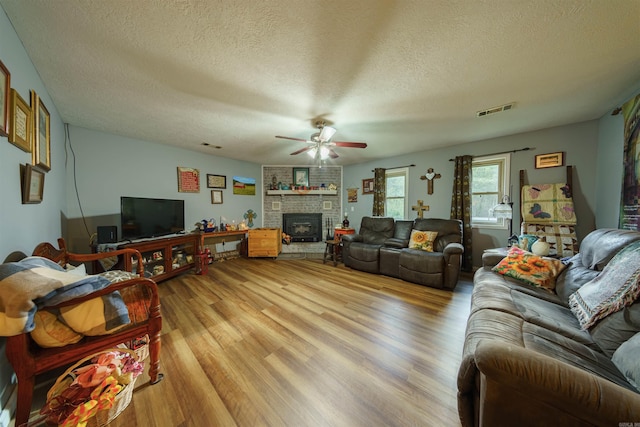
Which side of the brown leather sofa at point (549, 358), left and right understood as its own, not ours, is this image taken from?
left

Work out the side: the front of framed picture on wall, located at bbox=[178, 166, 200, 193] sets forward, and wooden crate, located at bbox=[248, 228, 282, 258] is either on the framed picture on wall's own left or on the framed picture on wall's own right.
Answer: on the framed picture on wall's own left

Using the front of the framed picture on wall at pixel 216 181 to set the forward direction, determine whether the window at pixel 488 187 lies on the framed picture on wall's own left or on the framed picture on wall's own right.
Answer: on the framed picture on wall's own left

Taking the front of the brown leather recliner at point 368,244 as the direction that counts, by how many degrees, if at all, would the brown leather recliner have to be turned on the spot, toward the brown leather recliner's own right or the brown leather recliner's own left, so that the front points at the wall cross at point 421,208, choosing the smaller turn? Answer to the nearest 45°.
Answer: approximately 180°

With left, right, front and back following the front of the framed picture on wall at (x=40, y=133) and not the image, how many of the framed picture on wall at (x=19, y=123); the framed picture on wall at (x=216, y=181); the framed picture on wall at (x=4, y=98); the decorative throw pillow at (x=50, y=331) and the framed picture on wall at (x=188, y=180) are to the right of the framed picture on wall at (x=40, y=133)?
3

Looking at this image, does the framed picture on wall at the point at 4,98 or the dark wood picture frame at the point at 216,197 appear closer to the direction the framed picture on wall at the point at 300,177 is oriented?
the framed picture on wall

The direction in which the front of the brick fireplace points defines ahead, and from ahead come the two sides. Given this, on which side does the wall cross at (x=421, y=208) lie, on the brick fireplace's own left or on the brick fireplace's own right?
on the brick fireplace's own left

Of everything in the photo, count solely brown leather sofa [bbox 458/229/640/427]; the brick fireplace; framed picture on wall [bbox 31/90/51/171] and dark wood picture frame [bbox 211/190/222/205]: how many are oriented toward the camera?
2

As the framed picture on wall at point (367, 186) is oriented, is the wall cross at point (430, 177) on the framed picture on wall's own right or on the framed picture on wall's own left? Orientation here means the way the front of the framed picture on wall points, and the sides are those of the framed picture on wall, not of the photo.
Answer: on the framed picture on wall's own left
